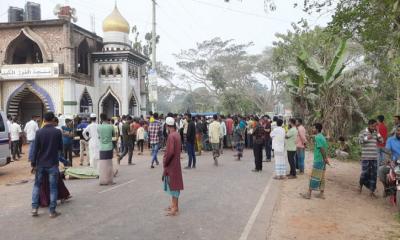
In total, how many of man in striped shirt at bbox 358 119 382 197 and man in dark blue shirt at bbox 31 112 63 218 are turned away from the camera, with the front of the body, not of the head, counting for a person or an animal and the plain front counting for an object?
1

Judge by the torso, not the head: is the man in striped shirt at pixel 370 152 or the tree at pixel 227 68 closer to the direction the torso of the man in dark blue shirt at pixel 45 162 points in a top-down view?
the tree

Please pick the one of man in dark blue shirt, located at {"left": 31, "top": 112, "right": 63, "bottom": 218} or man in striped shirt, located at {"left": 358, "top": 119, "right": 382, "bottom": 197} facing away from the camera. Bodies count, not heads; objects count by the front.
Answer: the man in dark blue shirt

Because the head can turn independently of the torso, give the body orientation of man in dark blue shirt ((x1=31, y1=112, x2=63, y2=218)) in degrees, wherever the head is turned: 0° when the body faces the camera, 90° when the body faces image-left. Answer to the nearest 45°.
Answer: approximately 180°

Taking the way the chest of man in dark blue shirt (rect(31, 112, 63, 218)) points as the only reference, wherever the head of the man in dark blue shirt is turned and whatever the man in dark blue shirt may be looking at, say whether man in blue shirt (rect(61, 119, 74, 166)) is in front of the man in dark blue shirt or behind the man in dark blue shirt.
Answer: in front

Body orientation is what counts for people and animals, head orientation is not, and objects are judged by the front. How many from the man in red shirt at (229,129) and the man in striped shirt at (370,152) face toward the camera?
1
